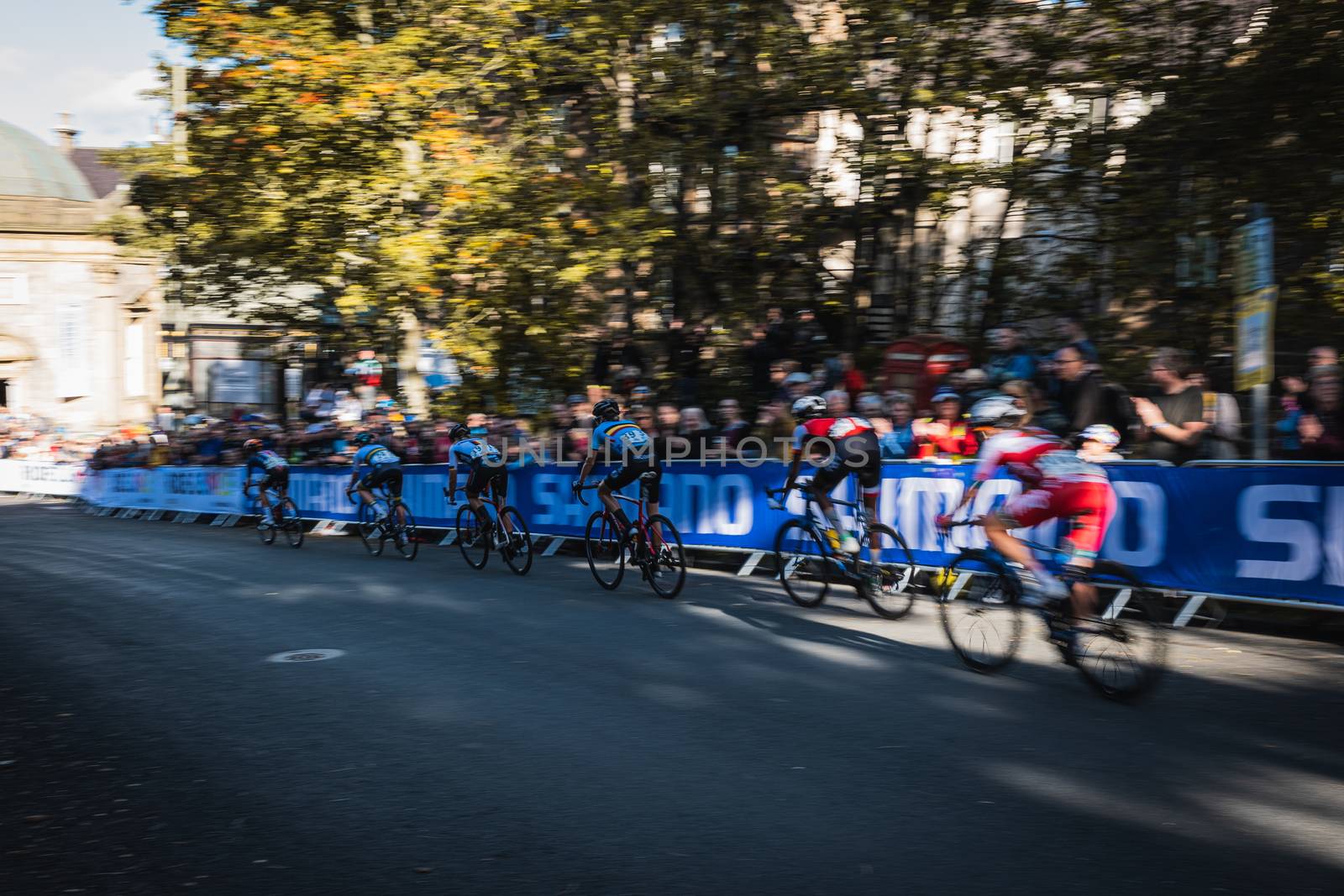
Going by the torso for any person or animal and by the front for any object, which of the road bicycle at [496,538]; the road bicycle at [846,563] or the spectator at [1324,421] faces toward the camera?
the spectator

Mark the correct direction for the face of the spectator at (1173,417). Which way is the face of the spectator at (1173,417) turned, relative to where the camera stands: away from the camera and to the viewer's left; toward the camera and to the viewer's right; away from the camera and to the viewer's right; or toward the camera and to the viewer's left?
toward the camera and to the viewer's left

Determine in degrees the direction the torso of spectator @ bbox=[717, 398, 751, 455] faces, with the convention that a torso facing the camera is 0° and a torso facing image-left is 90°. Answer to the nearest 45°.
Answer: approximately 45°

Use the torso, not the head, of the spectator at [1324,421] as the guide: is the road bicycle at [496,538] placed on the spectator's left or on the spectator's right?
on the spectator's right

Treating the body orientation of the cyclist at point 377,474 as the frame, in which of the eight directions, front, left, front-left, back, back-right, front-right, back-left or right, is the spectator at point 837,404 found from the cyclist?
back

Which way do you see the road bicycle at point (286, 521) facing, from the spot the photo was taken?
facing away from the viewer and to the left of the viewer

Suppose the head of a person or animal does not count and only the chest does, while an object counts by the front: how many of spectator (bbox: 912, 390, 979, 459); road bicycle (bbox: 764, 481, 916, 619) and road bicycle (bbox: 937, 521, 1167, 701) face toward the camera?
1

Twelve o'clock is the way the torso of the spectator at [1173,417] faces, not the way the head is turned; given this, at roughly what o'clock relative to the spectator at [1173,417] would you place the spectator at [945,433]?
the spectator at [945,433] is roughly at 2 o'clock from the spectator at [1173,417].

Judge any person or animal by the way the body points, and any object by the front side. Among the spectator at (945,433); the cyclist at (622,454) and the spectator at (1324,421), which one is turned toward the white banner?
the cyclist

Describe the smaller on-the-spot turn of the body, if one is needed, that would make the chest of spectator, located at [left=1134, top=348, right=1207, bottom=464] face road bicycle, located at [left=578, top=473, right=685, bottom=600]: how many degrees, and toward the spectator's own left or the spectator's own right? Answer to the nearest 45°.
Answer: approximately 45° to the spectator's own right

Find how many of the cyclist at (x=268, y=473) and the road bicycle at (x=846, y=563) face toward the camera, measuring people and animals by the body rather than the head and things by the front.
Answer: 0

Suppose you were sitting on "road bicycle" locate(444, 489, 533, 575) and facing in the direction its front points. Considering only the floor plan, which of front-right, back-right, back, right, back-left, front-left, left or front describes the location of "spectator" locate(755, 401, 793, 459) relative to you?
back-right

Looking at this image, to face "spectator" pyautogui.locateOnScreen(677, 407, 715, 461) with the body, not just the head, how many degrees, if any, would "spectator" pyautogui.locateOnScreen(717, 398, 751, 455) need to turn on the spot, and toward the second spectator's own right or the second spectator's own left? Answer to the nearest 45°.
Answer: approximately 90° to the second spectator's own right

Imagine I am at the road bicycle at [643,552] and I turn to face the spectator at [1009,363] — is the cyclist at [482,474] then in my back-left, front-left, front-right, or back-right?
back-left

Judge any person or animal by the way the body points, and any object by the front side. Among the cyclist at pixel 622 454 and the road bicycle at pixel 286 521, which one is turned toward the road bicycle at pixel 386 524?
the cyclist
